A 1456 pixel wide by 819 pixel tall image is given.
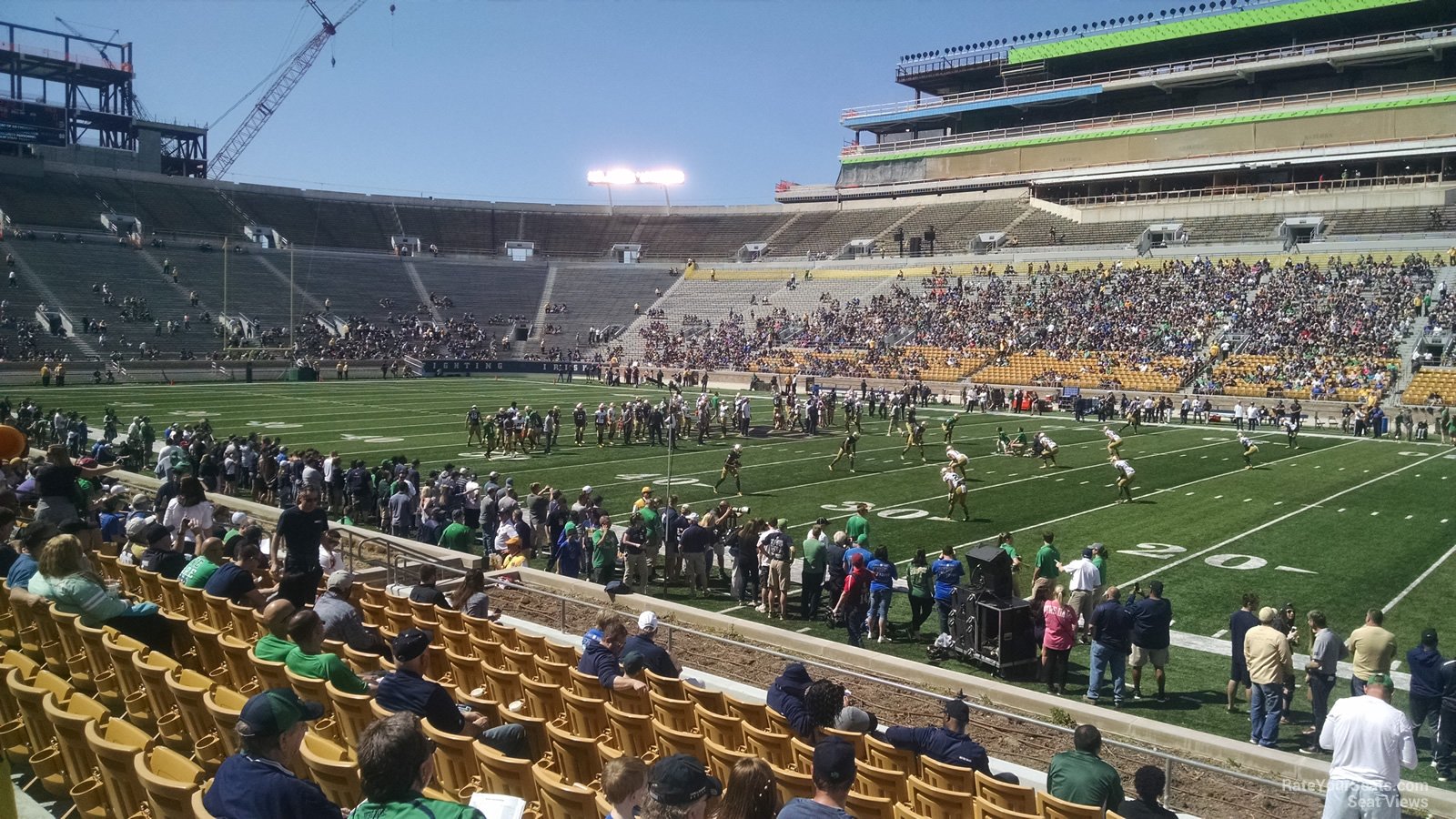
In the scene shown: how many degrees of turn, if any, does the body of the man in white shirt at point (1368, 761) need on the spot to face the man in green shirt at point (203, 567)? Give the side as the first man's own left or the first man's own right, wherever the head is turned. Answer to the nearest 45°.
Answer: approximately 90° to the first man's own left

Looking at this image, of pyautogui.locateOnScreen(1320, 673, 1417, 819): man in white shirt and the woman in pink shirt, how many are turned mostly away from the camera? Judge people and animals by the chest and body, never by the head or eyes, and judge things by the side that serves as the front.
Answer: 2

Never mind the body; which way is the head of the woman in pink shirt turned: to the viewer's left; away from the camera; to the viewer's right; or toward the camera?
away from the camera

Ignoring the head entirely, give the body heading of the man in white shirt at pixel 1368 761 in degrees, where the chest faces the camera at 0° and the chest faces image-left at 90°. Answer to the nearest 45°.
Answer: approximately 180°

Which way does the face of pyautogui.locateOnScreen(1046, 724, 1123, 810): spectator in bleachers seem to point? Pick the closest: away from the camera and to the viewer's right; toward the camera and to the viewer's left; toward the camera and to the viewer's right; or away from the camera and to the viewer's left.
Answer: away from the camera and to the viewer's right

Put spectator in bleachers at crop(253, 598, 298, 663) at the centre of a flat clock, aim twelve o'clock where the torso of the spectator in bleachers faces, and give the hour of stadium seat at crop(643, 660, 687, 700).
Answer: The stadium seat is roughly at 2 o'clock from the spectator in bleachers.

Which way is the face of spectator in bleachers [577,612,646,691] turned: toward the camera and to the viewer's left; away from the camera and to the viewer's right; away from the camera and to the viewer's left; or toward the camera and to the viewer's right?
away from the camera and to the viewer's right

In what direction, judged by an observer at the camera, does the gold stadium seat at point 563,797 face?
facing away from the viewer and to the right of the viewer

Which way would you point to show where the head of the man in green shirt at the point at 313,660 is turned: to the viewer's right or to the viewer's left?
to the viewer's right

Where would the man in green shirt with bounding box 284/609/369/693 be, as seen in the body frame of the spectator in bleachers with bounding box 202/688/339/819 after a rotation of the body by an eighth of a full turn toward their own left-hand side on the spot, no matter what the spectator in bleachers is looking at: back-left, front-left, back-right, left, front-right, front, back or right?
front

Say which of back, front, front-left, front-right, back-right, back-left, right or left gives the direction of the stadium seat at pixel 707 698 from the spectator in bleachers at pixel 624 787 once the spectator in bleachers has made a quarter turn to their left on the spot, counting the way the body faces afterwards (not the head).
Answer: front-right

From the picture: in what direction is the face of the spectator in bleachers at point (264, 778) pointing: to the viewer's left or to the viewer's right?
to the viewer's right

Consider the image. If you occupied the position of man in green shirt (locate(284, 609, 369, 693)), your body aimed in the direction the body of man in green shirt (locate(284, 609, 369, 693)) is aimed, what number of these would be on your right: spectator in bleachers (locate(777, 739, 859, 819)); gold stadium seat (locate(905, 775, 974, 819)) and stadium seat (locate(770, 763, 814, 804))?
3

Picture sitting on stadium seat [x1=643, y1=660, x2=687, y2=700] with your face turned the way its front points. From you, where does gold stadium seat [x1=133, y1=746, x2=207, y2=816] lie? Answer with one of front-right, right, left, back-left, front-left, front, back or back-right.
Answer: back
